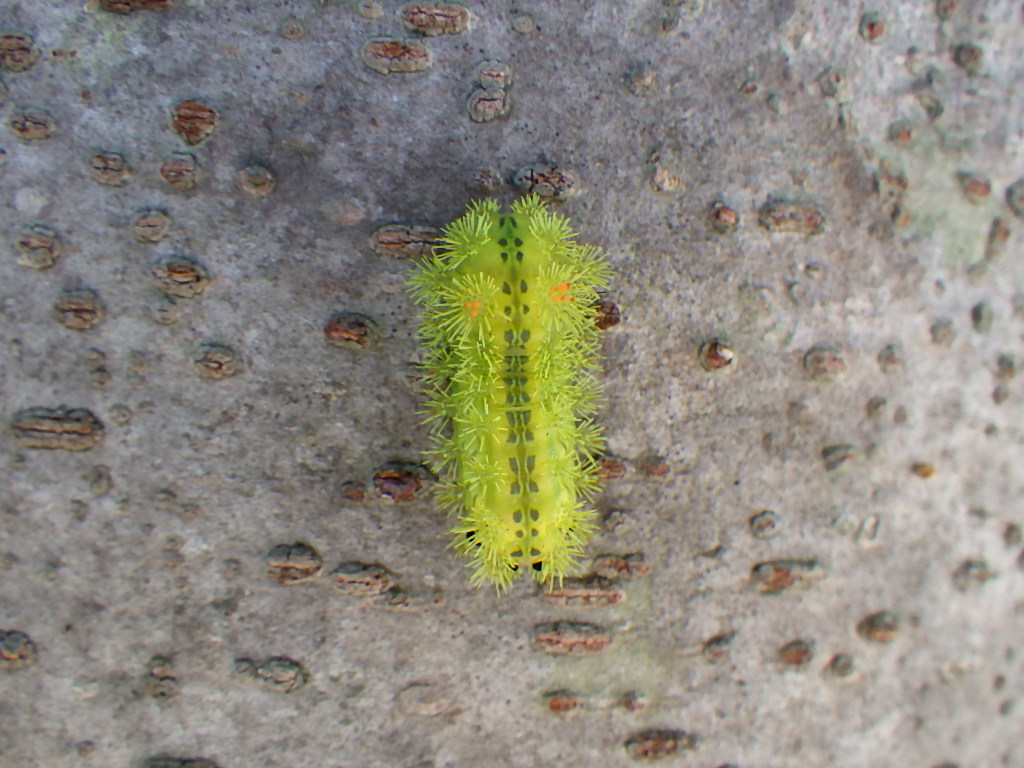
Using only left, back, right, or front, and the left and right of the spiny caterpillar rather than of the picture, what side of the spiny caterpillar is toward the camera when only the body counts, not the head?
back
